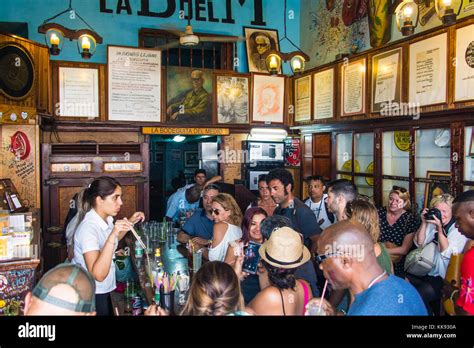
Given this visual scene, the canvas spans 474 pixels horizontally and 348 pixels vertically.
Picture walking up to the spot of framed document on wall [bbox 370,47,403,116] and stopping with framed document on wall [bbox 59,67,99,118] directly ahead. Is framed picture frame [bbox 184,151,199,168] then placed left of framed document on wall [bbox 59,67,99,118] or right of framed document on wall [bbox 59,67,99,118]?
right

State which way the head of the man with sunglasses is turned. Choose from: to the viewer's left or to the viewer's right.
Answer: to the viewer's left

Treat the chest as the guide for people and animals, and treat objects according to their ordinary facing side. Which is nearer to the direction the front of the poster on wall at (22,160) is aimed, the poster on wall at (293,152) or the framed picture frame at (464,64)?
the framed picture frame

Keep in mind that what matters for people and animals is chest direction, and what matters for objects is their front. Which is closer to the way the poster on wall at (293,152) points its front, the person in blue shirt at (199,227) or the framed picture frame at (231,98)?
the person in blue shirt
